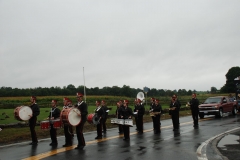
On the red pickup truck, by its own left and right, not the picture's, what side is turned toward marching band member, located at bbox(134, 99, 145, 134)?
front

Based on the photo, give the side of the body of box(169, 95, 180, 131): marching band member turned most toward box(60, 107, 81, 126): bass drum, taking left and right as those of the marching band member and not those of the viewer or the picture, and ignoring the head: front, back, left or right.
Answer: front

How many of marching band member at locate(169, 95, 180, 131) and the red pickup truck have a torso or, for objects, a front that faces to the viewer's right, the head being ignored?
0

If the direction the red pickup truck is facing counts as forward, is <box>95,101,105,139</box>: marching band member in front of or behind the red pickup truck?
in front

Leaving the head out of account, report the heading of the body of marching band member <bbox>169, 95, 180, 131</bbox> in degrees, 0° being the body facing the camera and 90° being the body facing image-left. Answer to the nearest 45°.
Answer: approximately 45°

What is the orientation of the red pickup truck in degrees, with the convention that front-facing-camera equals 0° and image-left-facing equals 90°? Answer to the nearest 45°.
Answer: approximately 45°

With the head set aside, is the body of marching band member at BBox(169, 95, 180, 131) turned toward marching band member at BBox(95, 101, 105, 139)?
yes

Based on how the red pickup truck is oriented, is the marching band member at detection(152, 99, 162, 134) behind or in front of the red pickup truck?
in front

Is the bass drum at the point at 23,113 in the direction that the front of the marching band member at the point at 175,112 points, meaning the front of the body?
yes
